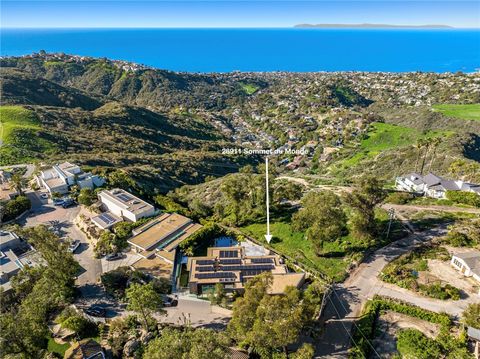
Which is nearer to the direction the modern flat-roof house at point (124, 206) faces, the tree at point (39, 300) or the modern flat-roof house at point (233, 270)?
the tree

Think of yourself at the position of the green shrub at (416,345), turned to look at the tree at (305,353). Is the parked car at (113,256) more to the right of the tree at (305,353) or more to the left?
right

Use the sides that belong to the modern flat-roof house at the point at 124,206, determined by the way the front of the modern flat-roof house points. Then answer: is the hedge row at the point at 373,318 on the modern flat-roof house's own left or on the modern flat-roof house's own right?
on the modern flat-roof house's own left

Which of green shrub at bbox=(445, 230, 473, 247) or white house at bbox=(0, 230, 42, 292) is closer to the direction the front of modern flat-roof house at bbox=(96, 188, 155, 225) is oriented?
the white house

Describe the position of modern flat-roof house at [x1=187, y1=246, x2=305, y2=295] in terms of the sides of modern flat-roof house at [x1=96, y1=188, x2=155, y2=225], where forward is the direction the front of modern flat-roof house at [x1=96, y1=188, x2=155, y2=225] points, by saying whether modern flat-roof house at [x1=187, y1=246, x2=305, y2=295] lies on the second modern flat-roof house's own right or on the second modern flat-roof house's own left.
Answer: on the second modern flat-roof house's own left

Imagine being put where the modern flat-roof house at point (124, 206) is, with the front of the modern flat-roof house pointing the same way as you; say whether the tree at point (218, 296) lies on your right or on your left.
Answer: on your left

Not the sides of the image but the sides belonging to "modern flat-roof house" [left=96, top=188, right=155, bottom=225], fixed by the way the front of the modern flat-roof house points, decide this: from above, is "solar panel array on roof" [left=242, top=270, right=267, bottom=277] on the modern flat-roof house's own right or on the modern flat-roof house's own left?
on the modern flat-roof house's own left

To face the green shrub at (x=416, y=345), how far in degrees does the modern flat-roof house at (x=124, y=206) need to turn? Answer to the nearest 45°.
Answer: approximately 90° to its left

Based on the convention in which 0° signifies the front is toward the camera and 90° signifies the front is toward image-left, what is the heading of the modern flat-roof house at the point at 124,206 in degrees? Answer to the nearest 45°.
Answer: approximately 45°

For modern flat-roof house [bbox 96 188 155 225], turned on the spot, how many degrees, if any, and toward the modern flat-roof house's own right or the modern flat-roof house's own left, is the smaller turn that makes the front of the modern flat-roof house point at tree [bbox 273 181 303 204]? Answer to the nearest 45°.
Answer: approximately 135° to the modern flat-roof house's own left

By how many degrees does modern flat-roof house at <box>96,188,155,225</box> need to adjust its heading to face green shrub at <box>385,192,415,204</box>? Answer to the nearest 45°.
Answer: approximately 135° to its left

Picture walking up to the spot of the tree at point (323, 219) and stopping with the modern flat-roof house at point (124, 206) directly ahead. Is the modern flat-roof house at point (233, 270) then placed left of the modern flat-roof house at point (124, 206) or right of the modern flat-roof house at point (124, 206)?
left
